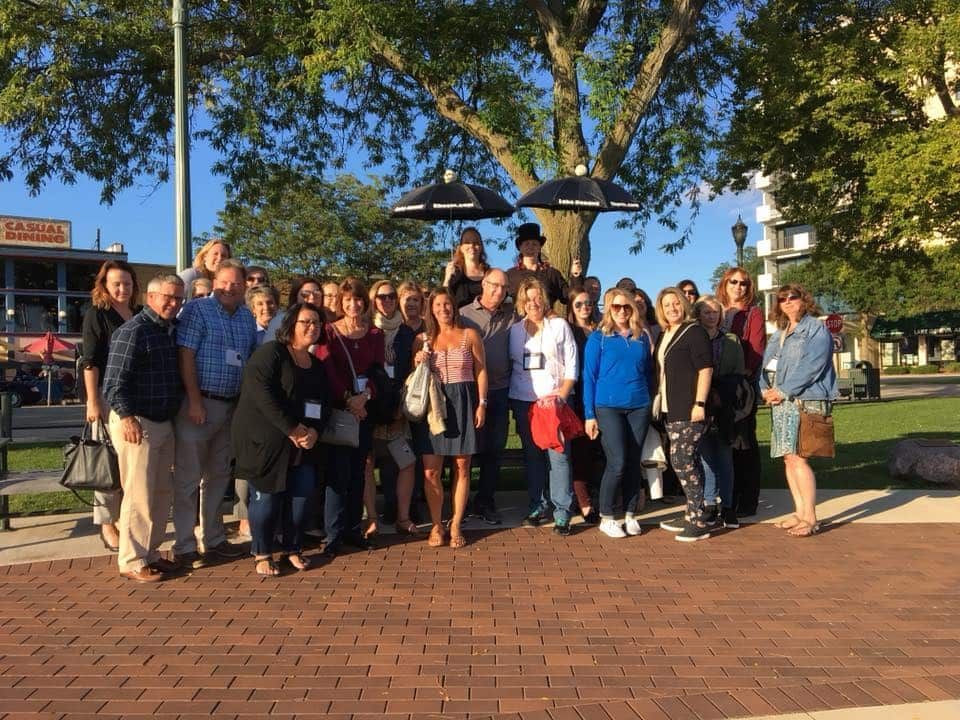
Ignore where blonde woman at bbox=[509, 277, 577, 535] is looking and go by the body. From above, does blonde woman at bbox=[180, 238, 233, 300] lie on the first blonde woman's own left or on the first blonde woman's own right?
on the first blonde woman's own right

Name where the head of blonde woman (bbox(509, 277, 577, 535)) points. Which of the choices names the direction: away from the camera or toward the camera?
toward the camera

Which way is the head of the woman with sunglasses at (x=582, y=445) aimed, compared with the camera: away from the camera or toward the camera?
toward the camera

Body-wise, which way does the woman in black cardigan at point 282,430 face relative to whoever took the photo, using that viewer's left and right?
facing the viewer and to the right of the viewer

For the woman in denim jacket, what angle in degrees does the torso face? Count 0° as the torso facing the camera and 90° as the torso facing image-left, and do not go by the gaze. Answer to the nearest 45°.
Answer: approximately 45°

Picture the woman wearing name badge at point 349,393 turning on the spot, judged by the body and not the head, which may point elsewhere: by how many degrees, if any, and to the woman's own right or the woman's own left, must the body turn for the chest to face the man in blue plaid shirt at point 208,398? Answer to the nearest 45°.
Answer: approximately 90° to the woman's own right

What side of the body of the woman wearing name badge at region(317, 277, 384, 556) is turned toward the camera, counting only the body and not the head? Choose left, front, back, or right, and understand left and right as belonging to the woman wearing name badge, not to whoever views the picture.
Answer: front

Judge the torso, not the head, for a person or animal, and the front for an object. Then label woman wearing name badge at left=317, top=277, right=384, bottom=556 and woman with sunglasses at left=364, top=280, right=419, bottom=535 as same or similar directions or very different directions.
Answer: same or similar directions

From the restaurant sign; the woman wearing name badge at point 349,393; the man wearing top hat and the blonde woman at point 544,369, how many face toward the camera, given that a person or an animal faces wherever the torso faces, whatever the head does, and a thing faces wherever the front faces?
4

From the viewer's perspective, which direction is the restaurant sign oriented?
toward the camera

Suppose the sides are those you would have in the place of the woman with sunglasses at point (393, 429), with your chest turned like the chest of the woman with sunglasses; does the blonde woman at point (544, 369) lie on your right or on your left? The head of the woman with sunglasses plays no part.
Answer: on your left

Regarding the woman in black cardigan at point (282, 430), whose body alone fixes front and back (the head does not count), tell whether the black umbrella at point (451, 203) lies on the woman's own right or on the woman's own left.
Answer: on the woman's own left

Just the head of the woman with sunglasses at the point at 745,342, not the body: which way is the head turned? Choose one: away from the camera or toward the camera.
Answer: toward the camera

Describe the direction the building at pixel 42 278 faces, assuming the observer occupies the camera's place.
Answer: facing the viewer
